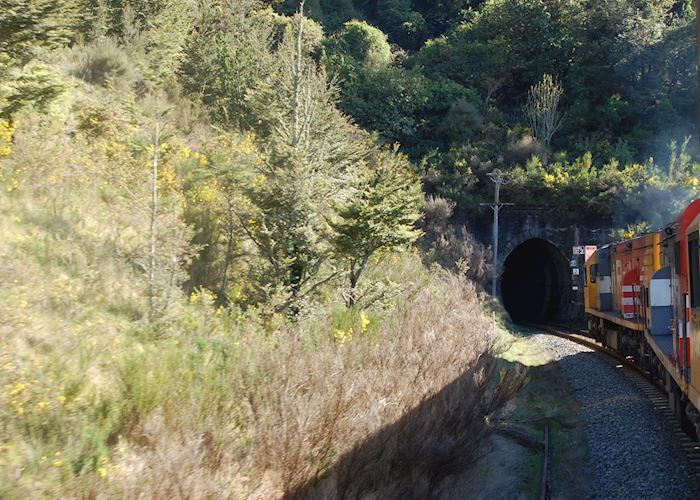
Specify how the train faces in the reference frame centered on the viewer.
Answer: facing away from the viewer and to the left of the viewer

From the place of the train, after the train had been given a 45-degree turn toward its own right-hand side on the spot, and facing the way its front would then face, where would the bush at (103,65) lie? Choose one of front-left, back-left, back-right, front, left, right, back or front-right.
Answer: left

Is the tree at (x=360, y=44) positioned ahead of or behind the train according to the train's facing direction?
ahead

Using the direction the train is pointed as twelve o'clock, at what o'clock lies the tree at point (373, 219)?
The tree is roughly at 10 o'clock from the train.

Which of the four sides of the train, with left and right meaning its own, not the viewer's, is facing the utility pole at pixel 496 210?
front
